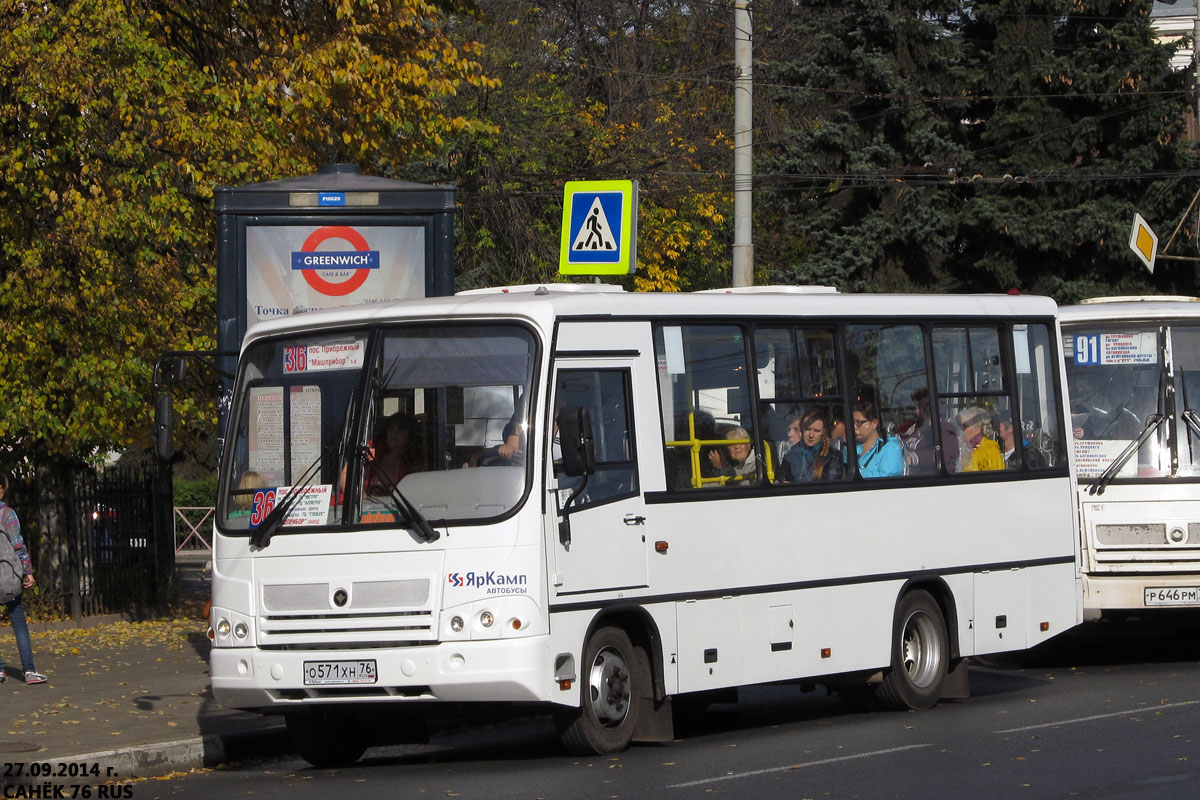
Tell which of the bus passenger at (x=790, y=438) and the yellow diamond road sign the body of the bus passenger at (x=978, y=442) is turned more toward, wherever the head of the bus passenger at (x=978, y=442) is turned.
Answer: the bus passenger

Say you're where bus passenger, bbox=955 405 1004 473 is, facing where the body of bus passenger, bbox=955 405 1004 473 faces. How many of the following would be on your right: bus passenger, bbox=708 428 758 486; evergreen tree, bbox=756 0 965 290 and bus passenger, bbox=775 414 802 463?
1

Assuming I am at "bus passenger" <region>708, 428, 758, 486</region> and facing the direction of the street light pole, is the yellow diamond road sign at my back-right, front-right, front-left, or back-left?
front-right

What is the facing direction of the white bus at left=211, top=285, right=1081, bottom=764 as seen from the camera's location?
facing the viewer and to the left of the viewer

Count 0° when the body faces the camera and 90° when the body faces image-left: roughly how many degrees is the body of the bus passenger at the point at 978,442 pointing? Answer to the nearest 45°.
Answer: approximately 90°

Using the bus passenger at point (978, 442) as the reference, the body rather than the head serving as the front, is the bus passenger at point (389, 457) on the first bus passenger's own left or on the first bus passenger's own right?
on the first bus passenger's own left

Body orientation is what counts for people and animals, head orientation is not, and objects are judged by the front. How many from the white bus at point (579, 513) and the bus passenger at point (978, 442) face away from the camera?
0

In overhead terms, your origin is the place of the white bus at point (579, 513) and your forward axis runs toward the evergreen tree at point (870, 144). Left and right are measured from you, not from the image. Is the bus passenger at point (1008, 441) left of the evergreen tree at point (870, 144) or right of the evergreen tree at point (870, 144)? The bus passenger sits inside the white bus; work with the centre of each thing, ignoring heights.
right

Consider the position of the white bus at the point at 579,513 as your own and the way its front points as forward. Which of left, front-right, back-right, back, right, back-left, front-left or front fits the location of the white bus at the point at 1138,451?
back
